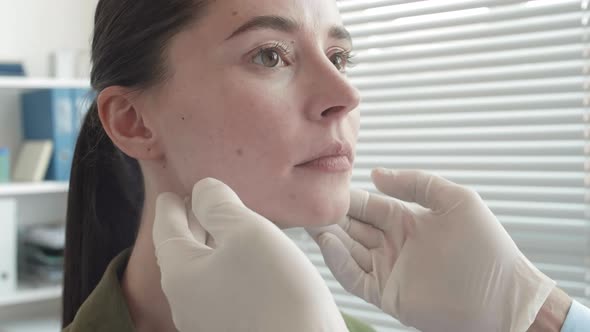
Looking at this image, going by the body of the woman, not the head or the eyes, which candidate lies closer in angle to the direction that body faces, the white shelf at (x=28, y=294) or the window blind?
the window blind

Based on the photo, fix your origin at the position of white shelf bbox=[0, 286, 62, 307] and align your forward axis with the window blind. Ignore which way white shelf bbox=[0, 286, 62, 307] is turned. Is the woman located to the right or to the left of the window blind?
right

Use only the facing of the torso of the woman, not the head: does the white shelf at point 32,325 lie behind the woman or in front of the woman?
behind

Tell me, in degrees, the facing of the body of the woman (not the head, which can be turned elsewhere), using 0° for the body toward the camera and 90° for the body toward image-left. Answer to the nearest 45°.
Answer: approximately 315°

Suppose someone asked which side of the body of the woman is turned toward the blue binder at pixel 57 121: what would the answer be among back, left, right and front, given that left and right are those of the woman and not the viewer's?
back

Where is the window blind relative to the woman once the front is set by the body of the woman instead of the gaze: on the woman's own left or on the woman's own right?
on the woman's own left
